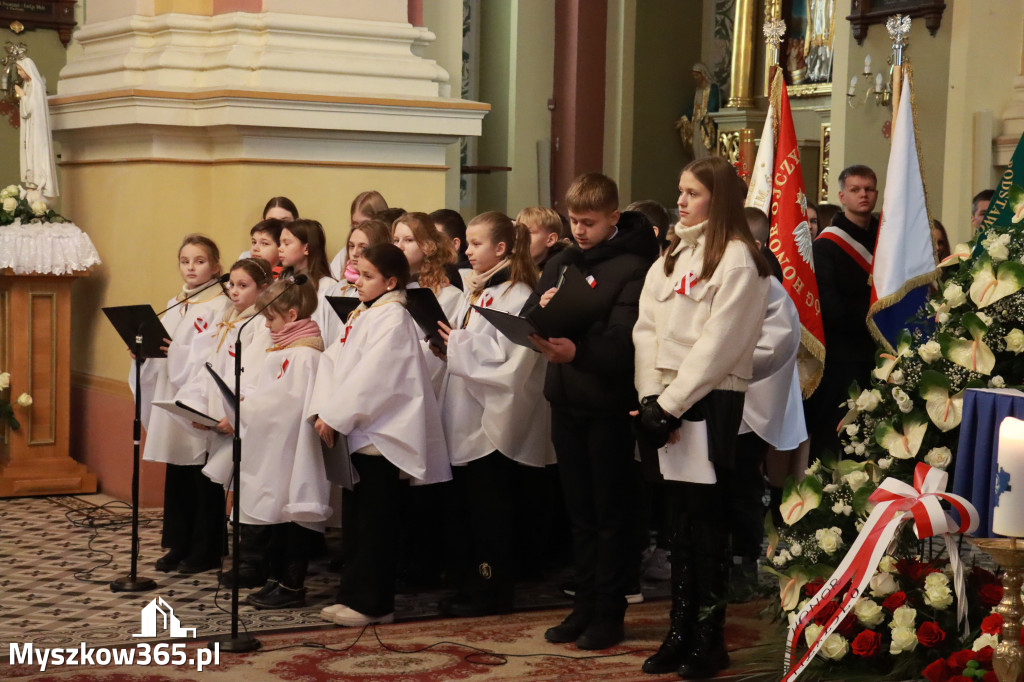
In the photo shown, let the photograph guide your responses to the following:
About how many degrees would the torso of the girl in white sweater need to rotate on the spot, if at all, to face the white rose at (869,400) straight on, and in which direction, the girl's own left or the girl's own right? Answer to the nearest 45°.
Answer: approximately 90° to the girl's own left

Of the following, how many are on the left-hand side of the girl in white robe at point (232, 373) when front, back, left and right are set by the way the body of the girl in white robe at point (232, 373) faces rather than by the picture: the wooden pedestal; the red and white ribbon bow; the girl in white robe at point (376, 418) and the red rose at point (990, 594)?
3

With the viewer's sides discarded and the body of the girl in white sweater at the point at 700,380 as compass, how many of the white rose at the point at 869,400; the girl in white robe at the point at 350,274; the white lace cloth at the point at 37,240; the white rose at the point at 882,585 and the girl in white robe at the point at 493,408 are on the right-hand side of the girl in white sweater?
3

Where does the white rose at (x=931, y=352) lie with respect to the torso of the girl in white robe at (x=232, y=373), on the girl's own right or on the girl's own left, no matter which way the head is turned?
on the girl's own left

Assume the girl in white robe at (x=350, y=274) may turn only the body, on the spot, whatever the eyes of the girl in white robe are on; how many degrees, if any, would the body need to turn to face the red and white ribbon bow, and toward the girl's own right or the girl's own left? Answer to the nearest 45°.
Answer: approximately 90° to the girl's own left

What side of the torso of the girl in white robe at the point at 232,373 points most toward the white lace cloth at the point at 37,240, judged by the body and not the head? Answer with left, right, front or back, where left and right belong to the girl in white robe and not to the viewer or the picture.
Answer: right

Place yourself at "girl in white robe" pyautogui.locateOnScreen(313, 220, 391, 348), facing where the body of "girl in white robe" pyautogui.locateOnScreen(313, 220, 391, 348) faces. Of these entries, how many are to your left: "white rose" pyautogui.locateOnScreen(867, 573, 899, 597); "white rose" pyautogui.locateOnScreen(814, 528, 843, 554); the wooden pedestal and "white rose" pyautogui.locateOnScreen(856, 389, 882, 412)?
3

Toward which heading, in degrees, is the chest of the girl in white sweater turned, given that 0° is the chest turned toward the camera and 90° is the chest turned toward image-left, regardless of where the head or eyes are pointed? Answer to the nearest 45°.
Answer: approximately 45°
